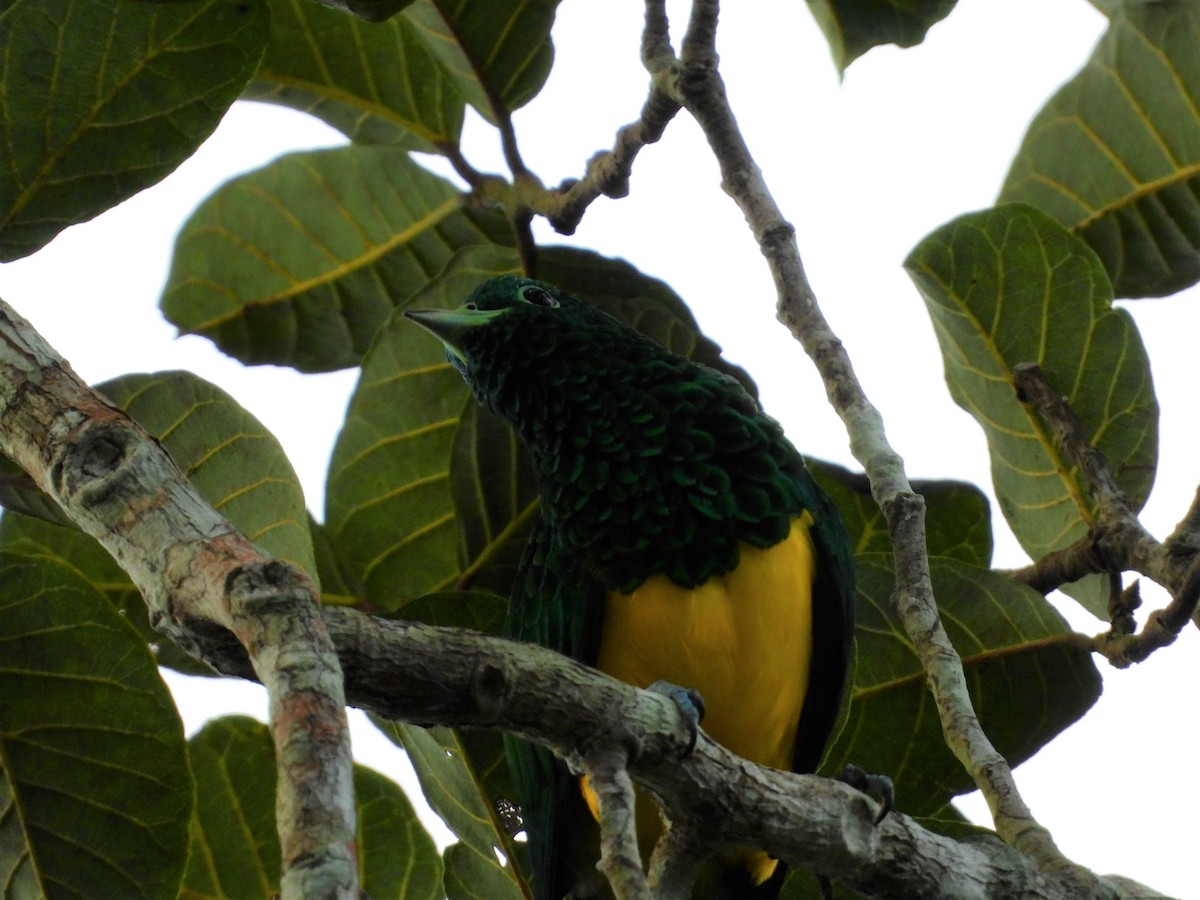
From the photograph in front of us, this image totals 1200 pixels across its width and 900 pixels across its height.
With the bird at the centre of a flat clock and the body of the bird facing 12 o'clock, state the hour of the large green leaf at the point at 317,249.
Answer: The large green leaf is roughly at 4 o'clock from the bird.

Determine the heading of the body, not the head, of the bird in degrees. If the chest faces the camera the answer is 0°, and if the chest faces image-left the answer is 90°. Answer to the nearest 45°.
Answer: approximately 0°

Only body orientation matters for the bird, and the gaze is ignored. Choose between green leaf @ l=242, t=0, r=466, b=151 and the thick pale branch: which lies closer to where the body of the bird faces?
the thick pale branch

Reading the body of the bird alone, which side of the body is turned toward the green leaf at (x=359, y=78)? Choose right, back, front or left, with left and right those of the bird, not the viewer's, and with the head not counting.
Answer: right

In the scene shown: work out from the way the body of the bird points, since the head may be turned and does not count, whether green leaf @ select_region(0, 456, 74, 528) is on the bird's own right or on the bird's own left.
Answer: on the bird's own right

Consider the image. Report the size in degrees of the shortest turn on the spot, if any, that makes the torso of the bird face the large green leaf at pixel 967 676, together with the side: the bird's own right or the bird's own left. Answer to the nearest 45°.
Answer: approximately 90° to the bird's own left

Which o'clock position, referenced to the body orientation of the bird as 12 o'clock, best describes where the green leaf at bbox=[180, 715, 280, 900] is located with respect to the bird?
The green leaf is roughly at 4 o'clock from the bird.
